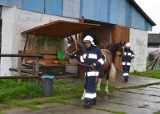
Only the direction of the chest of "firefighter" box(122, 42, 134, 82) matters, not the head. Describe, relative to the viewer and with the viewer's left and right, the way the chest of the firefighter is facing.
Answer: facing the viewer and to the left of the viewer

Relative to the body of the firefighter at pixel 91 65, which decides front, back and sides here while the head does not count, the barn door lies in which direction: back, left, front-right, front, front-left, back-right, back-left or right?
back-right

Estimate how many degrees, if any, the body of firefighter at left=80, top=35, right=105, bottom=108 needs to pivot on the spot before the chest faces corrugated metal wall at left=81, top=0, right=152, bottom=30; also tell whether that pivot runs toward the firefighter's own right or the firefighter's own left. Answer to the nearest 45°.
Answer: approximately 135° to the firefighter's own right

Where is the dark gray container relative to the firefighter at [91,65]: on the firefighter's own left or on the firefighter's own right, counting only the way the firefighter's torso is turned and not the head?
on the firefighter's own right

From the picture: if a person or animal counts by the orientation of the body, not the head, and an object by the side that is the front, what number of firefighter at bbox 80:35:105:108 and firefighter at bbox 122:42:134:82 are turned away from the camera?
0

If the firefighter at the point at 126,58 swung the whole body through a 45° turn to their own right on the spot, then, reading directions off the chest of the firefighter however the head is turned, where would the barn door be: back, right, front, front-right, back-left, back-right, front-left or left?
right

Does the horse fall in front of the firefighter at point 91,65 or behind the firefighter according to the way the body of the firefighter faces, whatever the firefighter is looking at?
behind

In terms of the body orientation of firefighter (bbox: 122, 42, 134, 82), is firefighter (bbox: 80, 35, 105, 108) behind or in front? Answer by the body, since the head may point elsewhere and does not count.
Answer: in front
